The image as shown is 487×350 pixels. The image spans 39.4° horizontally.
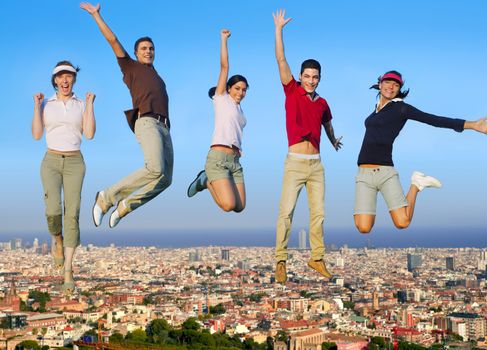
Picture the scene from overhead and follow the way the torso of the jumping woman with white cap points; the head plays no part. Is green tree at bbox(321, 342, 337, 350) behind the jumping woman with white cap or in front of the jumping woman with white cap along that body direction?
behind

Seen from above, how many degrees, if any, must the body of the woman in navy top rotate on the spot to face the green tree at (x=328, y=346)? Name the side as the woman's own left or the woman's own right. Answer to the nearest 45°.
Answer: approximately 135° to the woman's own right

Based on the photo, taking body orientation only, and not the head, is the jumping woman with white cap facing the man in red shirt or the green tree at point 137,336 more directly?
the man in red shirt

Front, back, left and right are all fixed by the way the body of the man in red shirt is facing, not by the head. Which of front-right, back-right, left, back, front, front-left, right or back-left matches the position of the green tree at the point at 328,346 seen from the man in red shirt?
back

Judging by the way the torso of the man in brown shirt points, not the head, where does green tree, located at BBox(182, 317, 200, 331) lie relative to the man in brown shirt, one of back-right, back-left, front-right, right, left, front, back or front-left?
back-left

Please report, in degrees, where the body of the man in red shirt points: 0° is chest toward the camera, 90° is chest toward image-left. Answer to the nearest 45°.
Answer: approximately 0°

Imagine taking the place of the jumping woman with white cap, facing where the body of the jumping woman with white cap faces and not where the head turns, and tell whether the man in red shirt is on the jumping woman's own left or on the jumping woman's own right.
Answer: on the jumping woman's own left

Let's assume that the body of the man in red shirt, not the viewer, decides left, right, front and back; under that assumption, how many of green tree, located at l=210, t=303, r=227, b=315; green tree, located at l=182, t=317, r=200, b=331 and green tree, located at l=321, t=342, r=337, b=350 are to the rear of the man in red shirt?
3

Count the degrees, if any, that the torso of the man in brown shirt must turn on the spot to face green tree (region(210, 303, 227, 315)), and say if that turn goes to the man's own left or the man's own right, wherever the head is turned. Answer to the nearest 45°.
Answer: approximately 135° to the man's own left

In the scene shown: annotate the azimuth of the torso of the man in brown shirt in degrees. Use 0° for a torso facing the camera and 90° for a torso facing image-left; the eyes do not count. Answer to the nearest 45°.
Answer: approximately 315°

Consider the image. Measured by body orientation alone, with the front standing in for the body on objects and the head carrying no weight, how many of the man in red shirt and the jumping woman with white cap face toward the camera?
2

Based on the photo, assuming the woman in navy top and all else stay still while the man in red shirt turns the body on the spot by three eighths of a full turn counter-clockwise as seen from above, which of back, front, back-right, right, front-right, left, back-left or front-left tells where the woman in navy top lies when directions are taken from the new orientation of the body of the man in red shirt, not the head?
front-right
